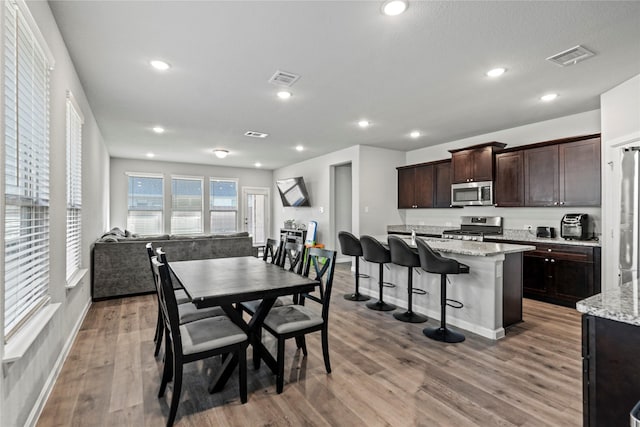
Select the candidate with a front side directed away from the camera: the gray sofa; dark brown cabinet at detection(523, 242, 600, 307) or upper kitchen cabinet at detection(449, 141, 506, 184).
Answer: the gray sofa

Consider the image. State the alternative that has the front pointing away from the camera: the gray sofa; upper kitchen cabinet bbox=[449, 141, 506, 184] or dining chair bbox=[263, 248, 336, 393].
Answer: the gray sofa

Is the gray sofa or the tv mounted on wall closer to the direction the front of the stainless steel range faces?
the gray sofa

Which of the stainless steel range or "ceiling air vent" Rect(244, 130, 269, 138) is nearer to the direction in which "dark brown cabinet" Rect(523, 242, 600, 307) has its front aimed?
the ceiling air vent

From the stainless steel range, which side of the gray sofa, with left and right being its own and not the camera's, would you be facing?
right

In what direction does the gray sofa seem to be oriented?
away from the camera

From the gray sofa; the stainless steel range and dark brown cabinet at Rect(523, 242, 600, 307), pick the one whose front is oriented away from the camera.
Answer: the gray sofa

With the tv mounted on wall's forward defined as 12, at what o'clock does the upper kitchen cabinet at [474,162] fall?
The upper kitchen cabinet is roughly at 9 o'clock from the tv mounted on wall.

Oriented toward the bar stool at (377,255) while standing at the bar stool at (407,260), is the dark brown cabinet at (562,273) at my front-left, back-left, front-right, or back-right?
back-right
